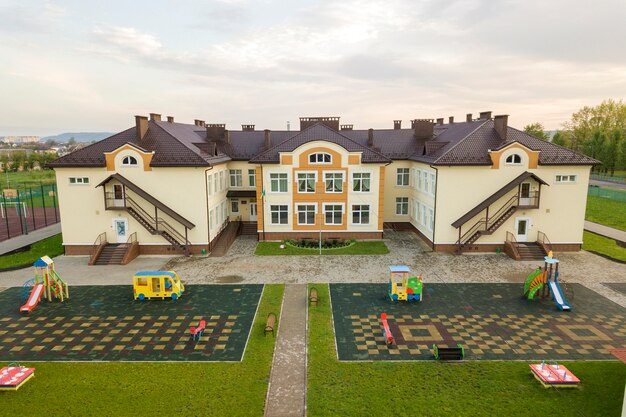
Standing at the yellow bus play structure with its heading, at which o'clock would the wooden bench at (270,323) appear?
The wooden bench is roughly at 2 o'clock from the yellow bus play structure.

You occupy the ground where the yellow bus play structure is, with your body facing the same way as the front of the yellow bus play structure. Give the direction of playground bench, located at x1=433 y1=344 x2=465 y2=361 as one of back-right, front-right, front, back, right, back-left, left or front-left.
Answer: front-right

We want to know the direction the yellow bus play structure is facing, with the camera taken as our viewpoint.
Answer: facing to the right of the viewer

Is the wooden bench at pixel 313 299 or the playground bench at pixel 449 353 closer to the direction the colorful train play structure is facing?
the playground bench
